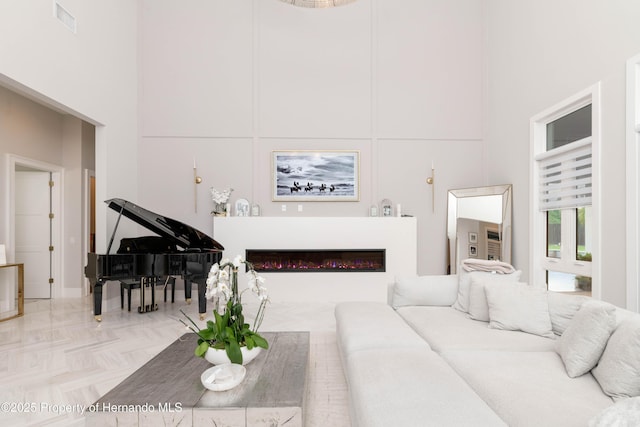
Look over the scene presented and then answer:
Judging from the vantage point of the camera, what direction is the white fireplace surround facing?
facing the viewer

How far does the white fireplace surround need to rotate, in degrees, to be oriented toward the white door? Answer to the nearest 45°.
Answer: approximately 90° to its right

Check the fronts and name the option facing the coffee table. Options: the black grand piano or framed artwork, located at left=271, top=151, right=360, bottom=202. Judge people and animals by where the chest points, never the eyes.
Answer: the framed artwork

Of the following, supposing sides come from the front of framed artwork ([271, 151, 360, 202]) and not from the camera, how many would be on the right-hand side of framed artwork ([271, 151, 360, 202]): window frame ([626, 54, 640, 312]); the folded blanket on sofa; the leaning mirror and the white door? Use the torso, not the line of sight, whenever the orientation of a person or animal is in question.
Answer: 1

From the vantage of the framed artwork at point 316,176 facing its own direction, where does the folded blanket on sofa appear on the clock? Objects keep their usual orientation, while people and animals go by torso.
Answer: The folded blanket on sofa is roughly at 11 o'clock from the framed artwork.

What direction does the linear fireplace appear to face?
toward the camera

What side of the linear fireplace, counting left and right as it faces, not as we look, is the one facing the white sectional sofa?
front

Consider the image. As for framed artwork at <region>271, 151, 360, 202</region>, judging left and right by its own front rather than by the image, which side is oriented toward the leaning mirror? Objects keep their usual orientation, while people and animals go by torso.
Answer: left

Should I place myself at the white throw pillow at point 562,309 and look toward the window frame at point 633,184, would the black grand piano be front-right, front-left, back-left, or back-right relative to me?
back-left

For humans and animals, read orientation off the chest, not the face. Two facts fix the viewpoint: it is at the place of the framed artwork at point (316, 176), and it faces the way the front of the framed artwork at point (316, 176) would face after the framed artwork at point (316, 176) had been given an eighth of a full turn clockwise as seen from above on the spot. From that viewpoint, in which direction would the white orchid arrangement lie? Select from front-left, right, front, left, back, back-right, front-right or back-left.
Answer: front-left
